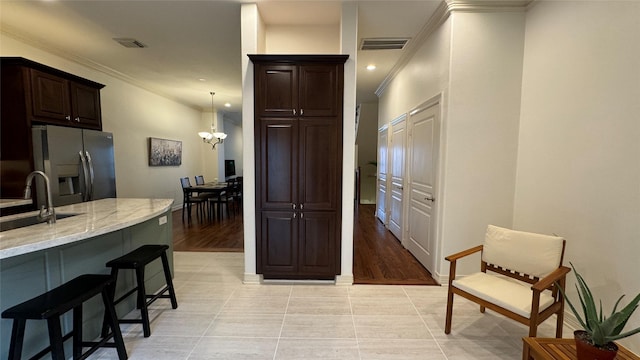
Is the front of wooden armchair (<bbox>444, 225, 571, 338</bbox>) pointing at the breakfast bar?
yes

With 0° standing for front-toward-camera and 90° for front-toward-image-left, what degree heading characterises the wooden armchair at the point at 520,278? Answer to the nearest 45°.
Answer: approximately 45°

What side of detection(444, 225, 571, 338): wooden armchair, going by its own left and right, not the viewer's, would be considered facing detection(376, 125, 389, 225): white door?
right

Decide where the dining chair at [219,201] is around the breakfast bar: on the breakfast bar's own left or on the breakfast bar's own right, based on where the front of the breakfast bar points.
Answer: on the breakfast bar's own left

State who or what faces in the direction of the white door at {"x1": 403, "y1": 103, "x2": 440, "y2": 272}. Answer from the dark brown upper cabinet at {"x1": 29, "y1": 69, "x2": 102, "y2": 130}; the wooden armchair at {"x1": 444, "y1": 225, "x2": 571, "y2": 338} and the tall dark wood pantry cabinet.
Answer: the dark brown upper cabinet

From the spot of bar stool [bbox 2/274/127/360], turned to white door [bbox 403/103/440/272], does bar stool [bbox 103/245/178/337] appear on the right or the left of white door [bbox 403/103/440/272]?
left

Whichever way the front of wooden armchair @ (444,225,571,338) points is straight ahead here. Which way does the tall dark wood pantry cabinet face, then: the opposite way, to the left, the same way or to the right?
to the left

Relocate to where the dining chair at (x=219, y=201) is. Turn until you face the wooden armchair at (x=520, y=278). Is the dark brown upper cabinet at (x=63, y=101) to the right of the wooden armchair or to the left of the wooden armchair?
right

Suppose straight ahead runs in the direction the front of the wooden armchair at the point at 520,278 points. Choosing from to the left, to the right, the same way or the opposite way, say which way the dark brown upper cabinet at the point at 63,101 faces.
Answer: the opposite way

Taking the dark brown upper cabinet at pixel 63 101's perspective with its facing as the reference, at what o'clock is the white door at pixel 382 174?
The white door is roughly at 11 o'clock from the dark brown upper cabinet.
